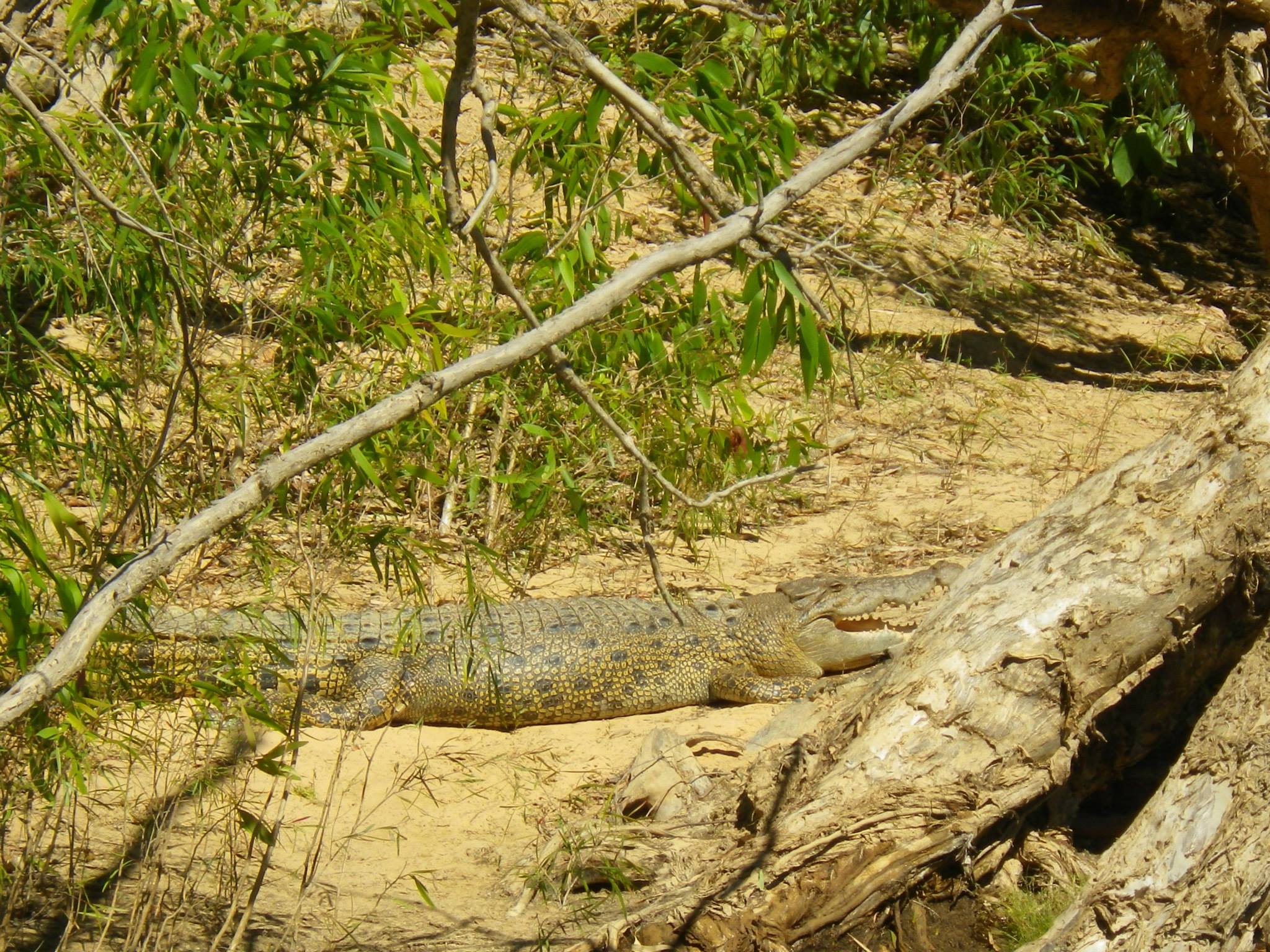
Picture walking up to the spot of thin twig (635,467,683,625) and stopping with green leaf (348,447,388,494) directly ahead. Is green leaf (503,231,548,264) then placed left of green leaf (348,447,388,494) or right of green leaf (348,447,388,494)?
right

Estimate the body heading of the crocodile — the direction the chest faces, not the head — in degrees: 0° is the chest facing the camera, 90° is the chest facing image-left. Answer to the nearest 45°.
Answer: approximately 270°

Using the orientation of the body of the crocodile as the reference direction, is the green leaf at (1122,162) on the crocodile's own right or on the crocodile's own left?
on the crocodile's own left

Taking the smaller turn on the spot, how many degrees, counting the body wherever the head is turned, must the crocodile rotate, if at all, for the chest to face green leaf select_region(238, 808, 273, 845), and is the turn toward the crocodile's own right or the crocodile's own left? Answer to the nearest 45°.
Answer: approximately 90° to the crocodile's own right

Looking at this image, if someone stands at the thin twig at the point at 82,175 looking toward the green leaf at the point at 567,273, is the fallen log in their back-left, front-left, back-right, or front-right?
front-right

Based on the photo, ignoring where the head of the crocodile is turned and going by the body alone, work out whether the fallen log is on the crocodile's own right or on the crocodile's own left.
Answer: on the crocodile's own right
